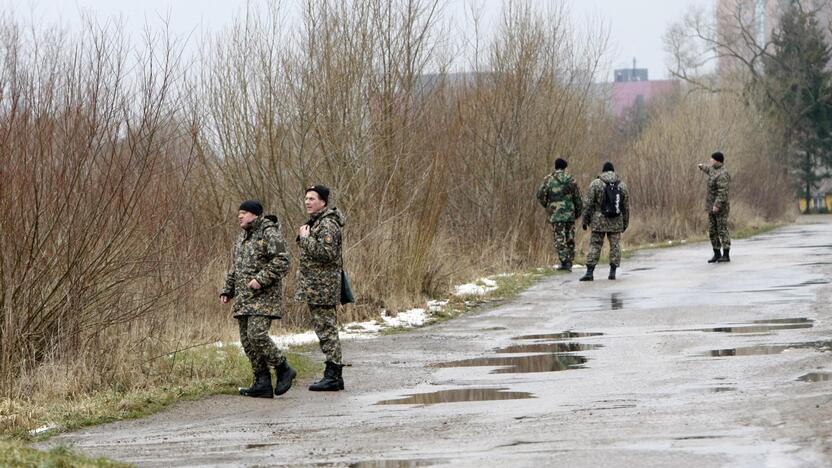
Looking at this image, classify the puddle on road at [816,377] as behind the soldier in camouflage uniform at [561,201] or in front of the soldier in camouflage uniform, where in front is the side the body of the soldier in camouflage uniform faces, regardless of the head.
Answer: behind

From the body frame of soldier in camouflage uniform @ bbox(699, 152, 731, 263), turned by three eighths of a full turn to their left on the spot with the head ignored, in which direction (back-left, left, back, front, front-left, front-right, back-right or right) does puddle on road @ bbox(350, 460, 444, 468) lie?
front-right

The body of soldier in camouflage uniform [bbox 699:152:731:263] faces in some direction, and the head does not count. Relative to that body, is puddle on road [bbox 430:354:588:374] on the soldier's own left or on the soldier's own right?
on the soldier's own left

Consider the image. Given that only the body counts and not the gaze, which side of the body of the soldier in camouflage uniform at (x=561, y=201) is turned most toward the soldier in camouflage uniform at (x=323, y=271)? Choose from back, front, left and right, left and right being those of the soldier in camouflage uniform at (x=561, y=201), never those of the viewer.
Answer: back

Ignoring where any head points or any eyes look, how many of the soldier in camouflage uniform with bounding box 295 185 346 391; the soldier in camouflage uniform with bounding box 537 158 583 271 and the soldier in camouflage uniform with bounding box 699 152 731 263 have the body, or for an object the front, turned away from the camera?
1

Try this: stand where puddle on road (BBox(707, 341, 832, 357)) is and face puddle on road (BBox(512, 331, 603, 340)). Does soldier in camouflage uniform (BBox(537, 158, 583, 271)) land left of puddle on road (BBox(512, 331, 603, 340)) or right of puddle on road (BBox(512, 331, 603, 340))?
right

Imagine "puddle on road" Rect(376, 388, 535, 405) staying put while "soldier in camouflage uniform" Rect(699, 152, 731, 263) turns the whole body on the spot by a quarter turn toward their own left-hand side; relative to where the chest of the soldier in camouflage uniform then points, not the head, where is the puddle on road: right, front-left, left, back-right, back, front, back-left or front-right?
front

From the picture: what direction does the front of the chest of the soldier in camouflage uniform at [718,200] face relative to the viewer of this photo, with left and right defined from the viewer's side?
facing to the left of the viewer

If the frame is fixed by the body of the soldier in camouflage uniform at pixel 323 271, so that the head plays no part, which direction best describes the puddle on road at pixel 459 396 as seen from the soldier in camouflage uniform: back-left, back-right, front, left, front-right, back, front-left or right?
back-left

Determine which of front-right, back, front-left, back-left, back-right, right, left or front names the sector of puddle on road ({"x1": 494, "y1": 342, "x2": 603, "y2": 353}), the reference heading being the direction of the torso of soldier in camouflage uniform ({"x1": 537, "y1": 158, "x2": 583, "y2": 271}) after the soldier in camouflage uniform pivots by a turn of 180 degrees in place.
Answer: front

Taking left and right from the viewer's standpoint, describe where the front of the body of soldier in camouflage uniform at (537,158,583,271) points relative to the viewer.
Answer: facing away from the viewer

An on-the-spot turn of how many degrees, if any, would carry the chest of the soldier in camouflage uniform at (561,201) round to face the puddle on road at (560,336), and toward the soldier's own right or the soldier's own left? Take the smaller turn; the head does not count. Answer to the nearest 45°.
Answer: approximately 180°

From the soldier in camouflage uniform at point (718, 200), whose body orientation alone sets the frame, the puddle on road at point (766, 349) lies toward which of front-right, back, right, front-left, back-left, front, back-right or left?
left
